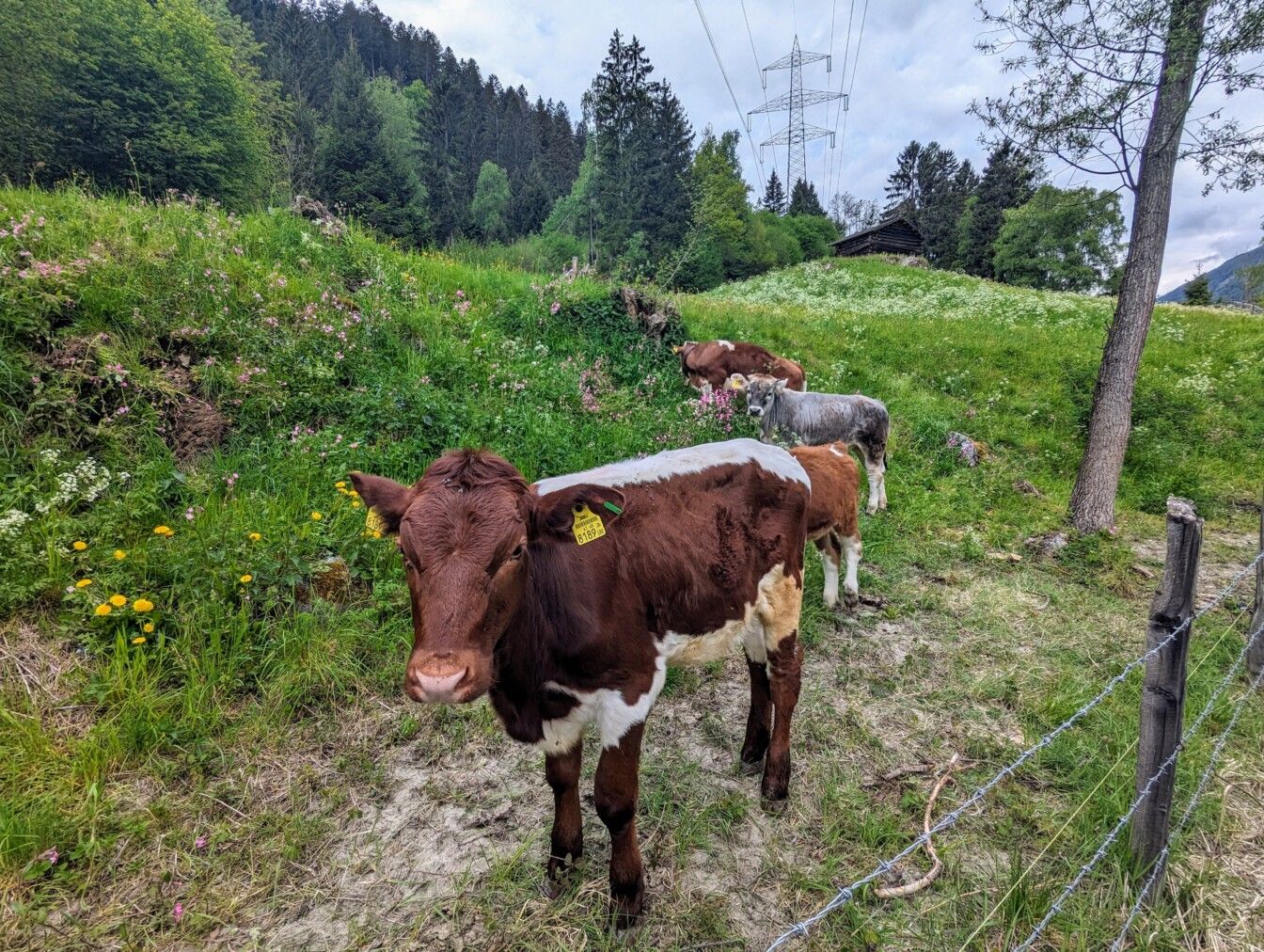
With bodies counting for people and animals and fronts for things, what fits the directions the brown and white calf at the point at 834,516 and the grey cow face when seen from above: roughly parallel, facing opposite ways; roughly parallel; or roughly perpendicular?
roughly parallel

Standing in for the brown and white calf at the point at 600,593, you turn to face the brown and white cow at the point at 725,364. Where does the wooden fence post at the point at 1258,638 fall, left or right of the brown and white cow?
right

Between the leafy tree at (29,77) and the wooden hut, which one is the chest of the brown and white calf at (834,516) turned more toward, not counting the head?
the leafy tree

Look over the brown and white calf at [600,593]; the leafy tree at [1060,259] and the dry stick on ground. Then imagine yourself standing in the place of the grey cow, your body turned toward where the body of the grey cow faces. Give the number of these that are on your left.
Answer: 2

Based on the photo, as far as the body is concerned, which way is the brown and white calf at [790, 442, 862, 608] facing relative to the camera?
to the viewer's left

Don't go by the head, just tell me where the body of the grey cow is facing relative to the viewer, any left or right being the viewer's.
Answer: facing to the left of the viewer

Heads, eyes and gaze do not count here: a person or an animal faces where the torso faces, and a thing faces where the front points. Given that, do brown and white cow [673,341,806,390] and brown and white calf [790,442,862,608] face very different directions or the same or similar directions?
same or similar directions

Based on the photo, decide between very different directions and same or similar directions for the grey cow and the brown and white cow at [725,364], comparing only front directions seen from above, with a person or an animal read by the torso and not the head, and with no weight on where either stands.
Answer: same or similar directions

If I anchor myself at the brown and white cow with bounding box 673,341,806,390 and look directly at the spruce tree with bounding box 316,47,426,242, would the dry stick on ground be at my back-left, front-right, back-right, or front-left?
back-left

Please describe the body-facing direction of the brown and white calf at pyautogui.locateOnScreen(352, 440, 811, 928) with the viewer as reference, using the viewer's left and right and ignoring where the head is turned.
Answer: facing the viewer and to the left of the viewer

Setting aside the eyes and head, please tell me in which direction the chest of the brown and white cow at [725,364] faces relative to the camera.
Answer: to the viewer's left

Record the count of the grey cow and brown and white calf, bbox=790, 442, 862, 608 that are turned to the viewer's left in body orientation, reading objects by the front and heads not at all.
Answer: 2

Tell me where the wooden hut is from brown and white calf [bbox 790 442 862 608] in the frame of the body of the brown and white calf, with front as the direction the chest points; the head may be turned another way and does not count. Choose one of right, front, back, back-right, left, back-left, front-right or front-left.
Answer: right
